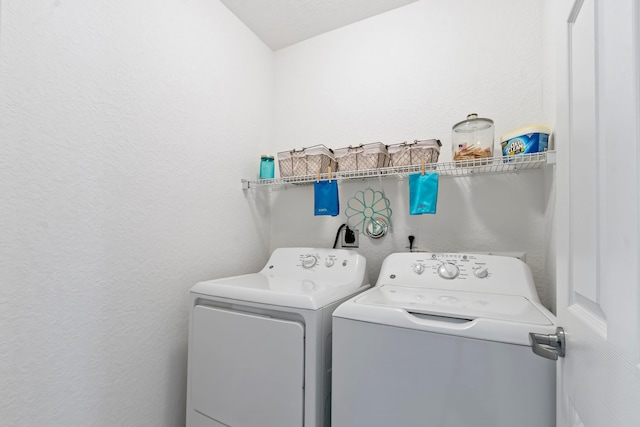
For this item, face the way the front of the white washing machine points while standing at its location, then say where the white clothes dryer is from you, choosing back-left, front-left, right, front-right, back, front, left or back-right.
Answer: right

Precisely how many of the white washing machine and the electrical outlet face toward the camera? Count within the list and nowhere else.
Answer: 2

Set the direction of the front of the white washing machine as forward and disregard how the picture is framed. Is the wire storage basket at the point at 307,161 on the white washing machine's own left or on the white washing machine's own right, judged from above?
on the white washing machine's own right

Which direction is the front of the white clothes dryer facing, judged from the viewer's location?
facing the viewer and to the left of the viewer

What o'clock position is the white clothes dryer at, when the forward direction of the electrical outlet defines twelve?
The white clothes dryer is roughly at 1 o'clock from the electrical outlet.

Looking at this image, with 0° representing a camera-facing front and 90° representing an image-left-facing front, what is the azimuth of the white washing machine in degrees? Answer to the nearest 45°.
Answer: approximately 0°

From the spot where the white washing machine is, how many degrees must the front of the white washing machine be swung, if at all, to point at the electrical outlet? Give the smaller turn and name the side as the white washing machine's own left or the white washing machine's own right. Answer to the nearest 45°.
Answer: approximately 135° to the white washing machine's own right

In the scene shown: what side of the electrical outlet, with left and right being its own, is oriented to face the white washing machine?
front

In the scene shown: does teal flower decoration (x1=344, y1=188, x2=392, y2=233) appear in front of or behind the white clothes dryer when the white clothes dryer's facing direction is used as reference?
behind

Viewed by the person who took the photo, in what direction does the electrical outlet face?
facing the viewer
